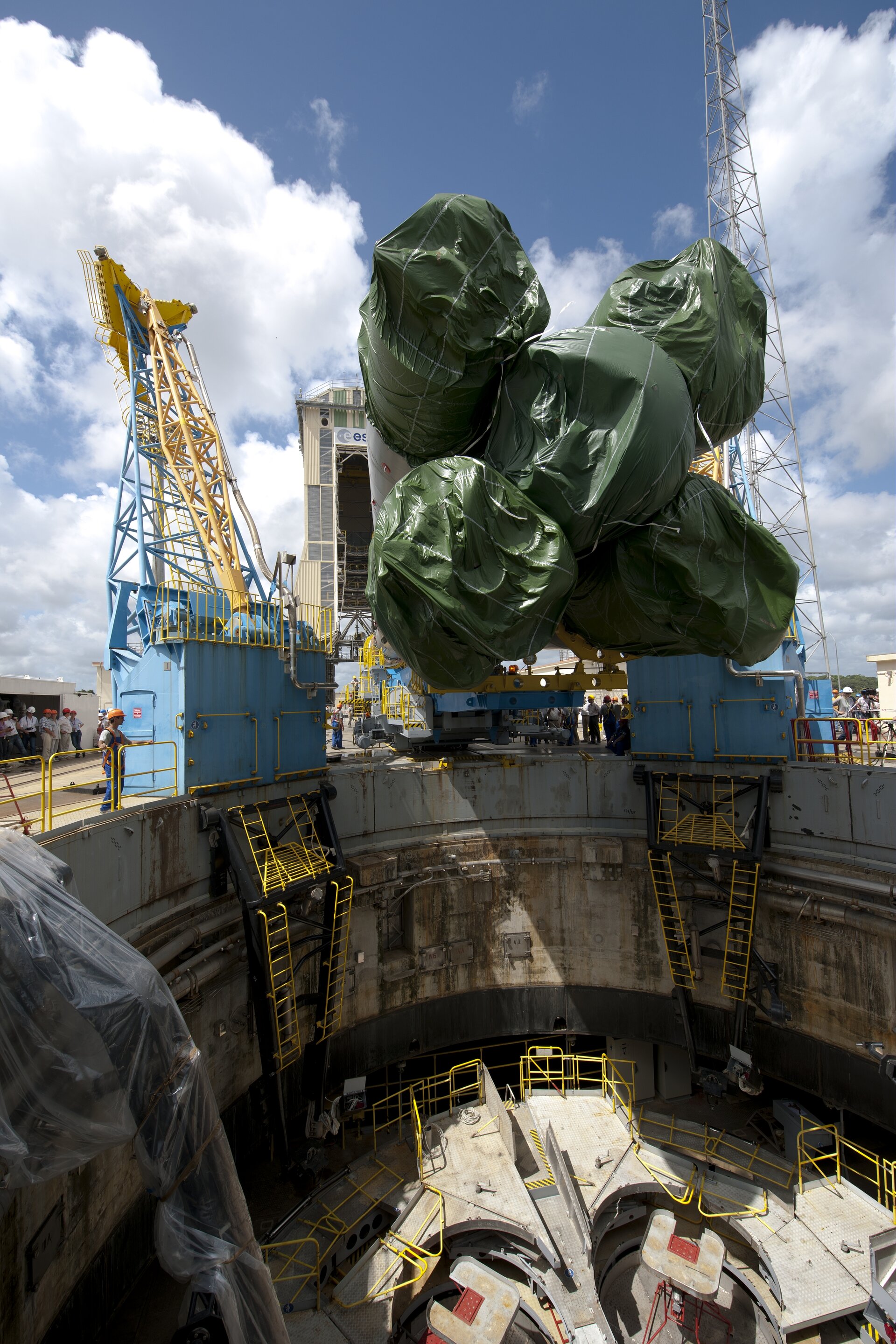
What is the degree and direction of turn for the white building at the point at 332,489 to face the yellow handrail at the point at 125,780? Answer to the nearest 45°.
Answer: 0° — it already faces it

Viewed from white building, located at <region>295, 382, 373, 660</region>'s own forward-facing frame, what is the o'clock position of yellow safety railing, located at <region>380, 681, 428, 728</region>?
The yellow safety railing is roughly at 12 o'clock from the white building.

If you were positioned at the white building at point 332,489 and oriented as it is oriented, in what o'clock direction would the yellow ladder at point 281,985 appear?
The yellow ladder is roughly at 12 o'clock from the white building.

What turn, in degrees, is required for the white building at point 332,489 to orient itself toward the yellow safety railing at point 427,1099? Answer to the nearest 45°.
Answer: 0° — it already faces it

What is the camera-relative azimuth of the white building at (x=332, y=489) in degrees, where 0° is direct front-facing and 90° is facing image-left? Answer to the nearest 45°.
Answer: approximately 0°

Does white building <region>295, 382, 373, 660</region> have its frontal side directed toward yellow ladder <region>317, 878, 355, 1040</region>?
yes

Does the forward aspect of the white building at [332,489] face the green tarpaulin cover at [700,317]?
yes

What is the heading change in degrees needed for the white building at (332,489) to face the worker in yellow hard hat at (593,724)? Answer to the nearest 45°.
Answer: approximately 45° to its left
